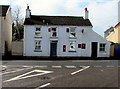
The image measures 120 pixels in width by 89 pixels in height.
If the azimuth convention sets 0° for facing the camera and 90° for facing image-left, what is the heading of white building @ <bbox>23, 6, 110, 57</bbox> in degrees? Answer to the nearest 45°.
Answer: approximately 0°
